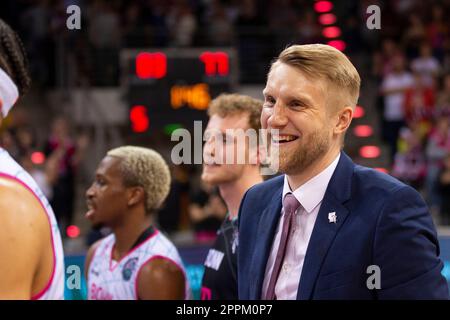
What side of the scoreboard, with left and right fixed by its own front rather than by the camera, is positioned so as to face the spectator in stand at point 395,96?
left

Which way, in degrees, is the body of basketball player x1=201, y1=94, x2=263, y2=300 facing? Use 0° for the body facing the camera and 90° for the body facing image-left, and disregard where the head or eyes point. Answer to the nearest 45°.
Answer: approximately 45°

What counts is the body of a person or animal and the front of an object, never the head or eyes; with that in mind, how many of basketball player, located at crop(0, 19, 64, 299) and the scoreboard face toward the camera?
1

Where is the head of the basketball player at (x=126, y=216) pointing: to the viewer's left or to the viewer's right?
to the viewer's left

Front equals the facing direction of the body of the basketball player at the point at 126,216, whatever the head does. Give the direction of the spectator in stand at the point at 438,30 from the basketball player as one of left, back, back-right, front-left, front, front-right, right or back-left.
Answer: back

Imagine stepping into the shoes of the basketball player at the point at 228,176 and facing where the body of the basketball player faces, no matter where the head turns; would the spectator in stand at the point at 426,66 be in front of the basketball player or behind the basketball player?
behind
